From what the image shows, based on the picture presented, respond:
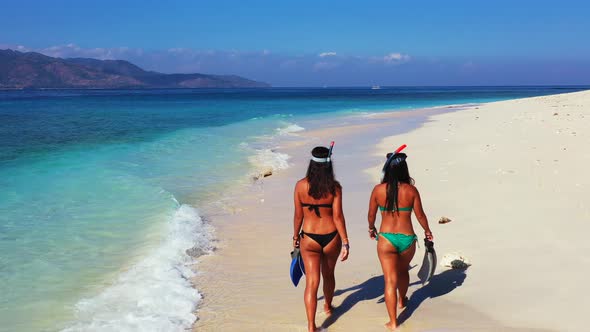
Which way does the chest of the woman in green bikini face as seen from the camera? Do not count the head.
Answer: away from the camera

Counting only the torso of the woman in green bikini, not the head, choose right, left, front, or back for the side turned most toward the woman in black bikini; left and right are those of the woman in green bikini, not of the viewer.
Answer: left

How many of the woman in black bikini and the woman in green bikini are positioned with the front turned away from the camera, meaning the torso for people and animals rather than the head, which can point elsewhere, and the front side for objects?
2

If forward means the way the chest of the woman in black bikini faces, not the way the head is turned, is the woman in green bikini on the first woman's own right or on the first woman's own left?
on the first woman's own right

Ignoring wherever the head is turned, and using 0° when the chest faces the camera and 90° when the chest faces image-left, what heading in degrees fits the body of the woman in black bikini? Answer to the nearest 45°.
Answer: approximately 180°

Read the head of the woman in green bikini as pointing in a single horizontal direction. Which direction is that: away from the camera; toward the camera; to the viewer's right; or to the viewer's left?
away from the camera

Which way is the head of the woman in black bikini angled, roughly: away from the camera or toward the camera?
away from the camera
